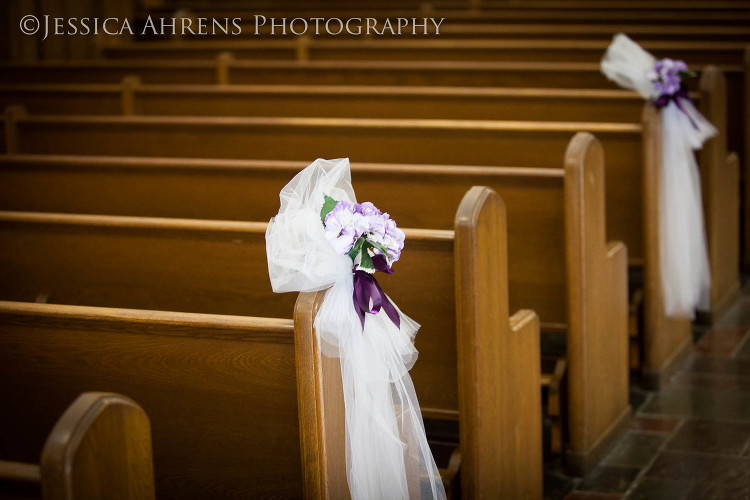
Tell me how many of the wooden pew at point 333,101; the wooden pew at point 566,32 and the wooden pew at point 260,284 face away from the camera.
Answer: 3

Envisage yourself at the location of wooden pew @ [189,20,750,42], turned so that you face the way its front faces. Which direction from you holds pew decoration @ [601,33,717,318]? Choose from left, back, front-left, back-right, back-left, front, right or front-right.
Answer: back

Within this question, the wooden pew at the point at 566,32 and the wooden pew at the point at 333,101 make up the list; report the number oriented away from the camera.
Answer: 2

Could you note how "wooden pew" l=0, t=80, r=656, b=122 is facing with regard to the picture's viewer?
facing away from the viewer

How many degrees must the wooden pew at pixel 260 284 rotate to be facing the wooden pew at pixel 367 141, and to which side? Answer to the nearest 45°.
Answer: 0° — it already faces it

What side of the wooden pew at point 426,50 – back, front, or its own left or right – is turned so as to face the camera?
back
